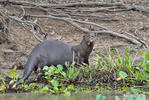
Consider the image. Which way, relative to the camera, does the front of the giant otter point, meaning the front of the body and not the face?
to the viewer's right
